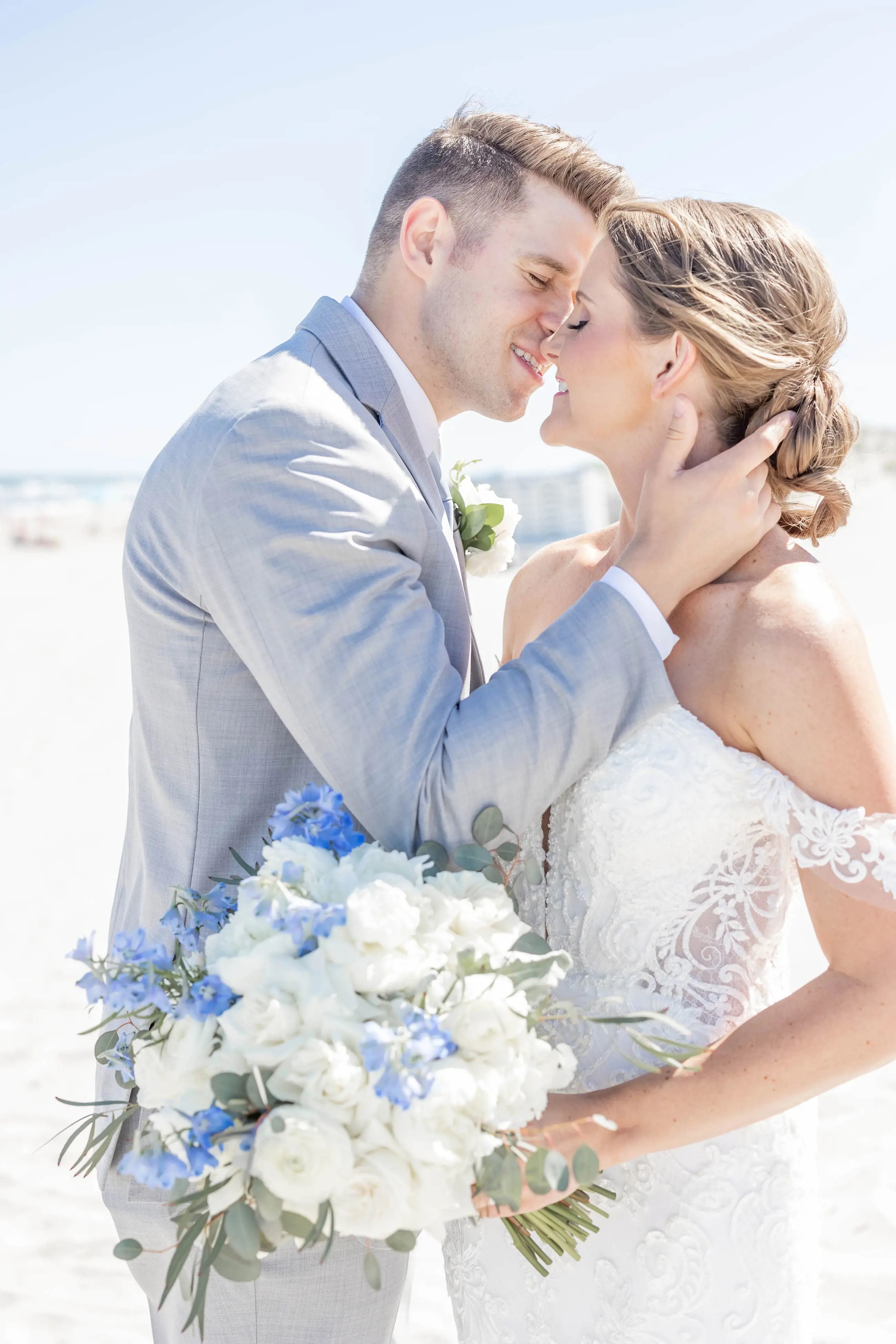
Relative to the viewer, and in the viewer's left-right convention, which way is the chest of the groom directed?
facing to the right of the viewer

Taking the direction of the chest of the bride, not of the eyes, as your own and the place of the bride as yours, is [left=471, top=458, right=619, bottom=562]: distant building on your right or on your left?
on your right

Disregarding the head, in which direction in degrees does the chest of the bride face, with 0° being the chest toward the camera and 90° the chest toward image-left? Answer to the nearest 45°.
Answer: approximately 45°

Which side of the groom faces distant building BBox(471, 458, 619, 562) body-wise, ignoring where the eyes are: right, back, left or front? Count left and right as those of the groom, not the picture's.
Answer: left

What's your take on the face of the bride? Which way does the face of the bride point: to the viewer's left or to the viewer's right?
to the viewer's left
